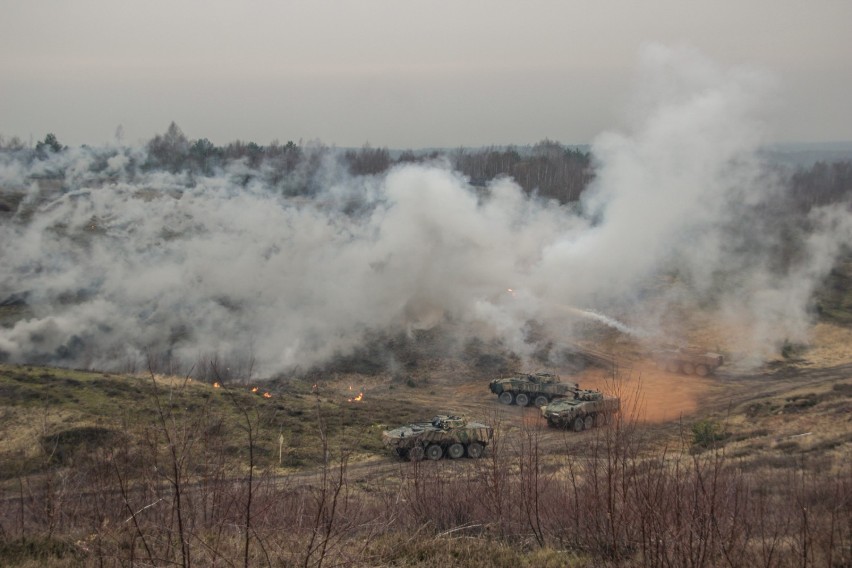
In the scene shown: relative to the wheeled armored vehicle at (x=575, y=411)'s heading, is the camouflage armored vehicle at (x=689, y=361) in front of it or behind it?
behind

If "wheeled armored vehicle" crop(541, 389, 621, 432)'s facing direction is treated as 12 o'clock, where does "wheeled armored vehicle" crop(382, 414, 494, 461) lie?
"wheeled armored vehicle" crop(382, 414, 494, 461) is roughly at 12 o'clock from "wheeled armored vehicle" crop(541, 389, 621, 432).

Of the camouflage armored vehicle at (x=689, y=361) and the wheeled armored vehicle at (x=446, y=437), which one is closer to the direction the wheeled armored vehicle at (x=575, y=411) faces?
the wheeled armored vehicle

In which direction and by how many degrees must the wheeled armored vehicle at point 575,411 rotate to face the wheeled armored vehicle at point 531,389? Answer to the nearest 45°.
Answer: approximately 90° to its right

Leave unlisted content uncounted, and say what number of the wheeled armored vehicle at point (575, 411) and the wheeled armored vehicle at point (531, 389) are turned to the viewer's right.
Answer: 0

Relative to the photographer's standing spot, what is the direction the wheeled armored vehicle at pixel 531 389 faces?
facing to the left of the viewer

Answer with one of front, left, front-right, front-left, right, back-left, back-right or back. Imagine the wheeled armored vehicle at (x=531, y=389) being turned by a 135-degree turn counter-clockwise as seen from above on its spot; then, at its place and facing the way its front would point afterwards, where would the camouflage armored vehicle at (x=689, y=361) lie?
left
